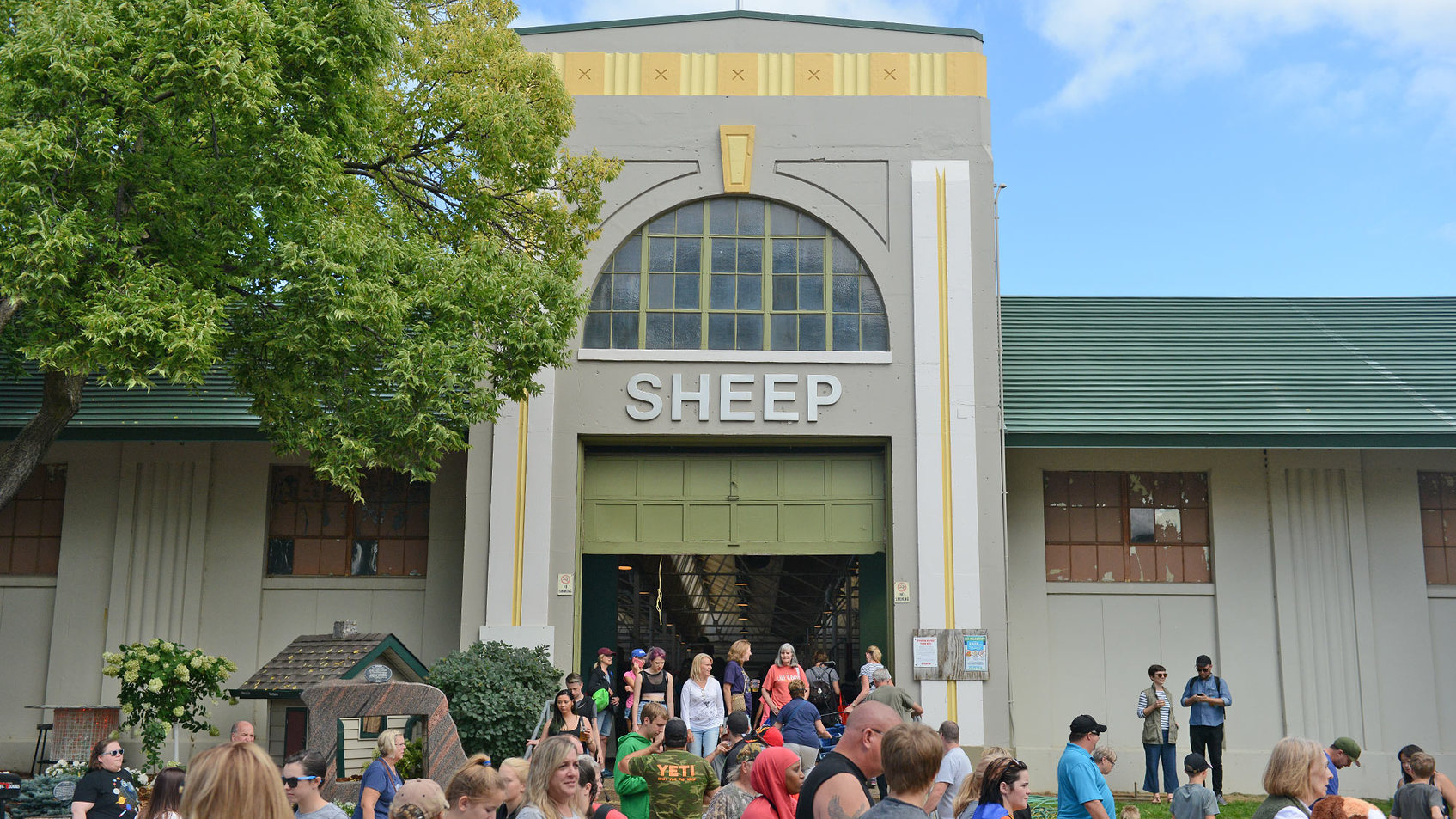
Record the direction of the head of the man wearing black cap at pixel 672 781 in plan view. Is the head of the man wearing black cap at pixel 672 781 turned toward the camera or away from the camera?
away from the camera

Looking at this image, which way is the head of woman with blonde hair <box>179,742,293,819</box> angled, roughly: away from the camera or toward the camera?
away from the camera

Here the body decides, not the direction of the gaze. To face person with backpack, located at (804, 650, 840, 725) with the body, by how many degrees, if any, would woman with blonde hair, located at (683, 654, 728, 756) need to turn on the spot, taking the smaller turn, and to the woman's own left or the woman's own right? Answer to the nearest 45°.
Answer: approximately 135° to the woman's own left

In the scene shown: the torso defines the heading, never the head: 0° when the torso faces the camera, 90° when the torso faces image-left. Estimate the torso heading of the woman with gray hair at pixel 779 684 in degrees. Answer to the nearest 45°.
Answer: approximately 0°

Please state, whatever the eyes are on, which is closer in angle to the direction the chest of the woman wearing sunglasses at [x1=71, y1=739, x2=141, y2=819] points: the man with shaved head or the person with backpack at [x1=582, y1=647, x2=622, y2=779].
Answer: the man with shaved head

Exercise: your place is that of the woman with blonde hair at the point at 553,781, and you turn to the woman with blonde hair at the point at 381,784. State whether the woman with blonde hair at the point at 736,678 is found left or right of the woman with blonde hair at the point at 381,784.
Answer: right
